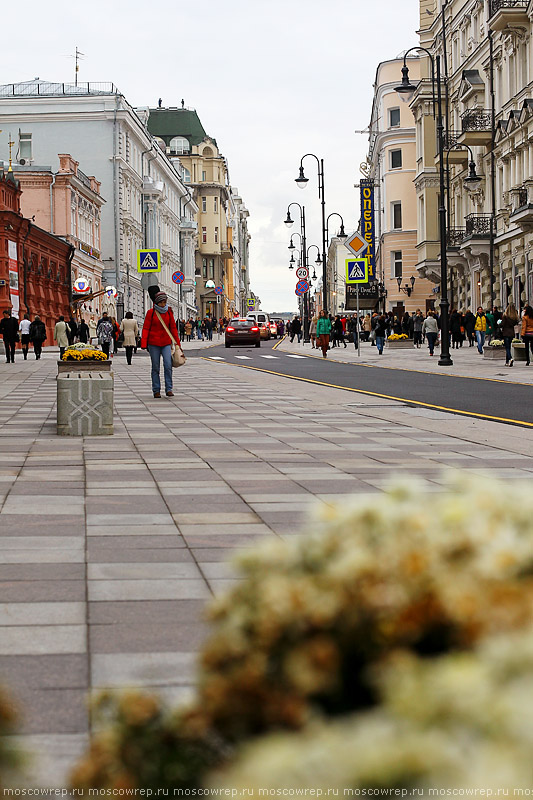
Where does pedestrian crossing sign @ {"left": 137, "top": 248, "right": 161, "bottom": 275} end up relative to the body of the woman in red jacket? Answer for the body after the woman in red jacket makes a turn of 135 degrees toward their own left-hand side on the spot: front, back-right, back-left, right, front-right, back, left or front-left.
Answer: front-left

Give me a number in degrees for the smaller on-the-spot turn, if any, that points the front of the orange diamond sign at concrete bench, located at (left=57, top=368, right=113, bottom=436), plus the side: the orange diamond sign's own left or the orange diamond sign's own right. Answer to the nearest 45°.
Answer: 0° — it already faces it

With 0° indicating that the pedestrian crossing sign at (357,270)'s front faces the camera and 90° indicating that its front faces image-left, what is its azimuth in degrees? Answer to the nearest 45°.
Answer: approximately 0°

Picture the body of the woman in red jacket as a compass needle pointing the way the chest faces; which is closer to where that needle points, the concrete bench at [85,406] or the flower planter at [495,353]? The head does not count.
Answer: the concrete bench

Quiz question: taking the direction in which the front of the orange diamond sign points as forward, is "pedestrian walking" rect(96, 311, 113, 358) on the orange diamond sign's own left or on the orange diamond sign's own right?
on the orange diamond sign's own right

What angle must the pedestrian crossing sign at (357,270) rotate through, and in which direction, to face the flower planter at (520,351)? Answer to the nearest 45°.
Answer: approximately 45° to its left

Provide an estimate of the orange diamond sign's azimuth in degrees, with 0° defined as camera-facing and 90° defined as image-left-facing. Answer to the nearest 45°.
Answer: approximately 0°

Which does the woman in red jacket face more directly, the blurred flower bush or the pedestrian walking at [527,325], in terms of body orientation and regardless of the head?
the blurred flower bush
